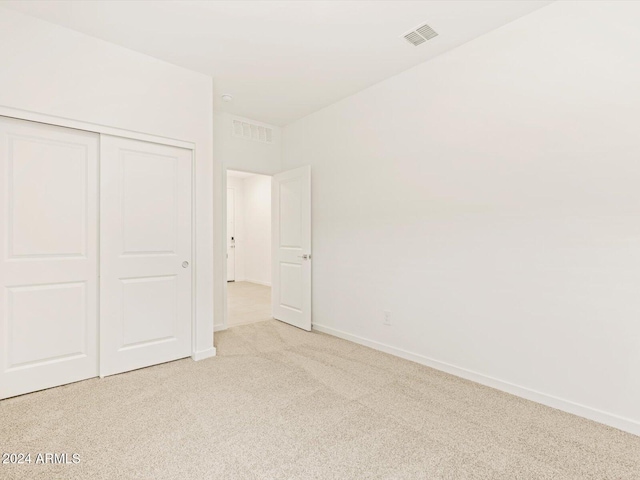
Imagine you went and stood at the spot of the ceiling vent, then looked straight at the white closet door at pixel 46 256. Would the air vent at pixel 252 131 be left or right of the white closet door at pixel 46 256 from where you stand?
right

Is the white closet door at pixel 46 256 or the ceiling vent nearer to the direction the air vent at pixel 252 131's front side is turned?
the ceiling vent

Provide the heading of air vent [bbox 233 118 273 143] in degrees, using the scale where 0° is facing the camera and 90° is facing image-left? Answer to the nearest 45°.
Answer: approximately 315°

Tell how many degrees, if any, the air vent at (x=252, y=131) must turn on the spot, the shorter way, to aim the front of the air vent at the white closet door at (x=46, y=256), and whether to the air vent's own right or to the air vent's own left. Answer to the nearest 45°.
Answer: approximately 90° to the air vent's own right
